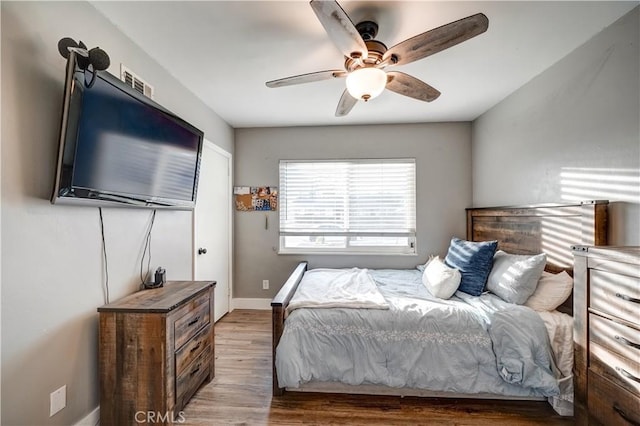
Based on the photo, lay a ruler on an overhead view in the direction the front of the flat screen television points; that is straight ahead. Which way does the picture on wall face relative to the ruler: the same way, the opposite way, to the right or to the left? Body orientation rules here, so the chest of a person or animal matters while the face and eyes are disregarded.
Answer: to the right

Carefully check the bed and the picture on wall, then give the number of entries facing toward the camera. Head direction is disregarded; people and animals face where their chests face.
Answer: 1

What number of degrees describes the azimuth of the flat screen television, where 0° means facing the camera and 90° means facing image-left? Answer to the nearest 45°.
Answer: approximately 315°

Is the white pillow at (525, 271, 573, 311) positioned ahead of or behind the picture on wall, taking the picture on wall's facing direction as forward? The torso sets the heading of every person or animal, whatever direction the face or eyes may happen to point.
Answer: ahead

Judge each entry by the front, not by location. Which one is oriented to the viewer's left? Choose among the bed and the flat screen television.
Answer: the bed

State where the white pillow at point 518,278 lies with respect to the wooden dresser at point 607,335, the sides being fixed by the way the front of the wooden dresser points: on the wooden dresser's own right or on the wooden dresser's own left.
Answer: on the wooden dresser's own right

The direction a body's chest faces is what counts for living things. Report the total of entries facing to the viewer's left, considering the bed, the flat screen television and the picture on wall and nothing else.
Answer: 1

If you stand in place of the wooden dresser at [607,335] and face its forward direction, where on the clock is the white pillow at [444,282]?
The white pillow is roughly at 2 o'clock from the wooden dresser.

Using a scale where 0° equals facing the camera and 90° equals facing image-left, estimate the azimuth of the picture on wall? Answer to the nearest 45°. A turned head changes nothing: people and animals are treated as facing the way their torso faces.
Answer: approximately 0°

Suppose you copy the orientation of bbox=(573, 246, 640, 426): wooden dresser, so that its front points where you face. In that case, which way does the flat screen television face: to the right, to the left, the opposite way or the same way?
the opposite way

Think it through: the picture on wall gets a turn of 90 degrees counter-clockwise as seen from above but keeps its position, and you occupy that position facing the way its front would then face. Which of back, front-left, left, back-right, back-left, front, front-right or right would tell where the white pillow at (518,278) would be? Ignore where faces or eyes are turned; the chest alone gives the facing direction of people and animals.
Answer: front-right

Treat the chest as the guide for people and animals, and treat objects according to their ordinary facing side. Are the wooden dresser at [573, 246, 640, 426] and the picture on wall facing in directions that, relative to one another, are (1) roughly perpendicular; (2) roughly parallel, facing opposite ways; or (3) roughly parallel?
roughly perpendicular

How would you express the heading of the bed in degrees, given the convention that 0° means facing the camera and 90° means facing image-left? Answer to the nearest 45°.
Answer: approximately 90°

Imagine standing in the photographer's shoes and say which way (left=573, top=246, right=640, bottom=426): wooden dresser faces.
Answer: facing the viewer and to the left of the viewer

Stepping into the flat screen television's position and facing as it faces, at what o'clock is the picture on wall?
The picture on wall is roughly at 9 o'clock from the flat screen television.
